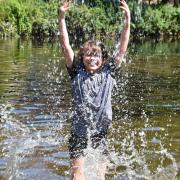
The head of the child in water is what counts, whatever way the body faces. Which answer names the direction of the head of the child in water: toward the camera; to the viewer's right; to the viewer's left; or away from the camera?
toward the camera

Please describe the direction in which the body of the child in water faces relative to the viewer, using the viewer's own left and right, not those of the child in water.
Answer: facing the viewer
